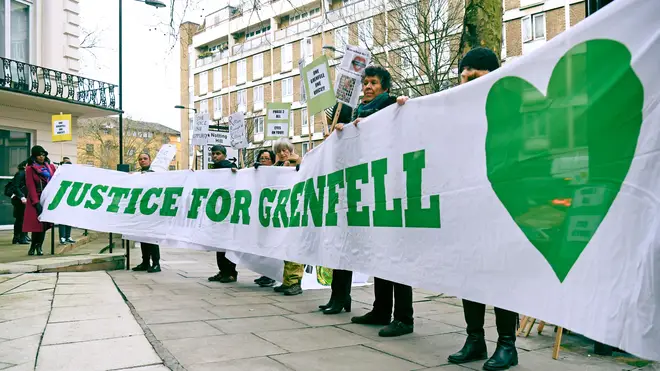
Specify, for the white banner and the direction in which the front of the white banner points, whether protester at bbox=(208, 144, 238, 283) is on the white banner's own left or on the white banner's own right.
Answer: on the white banner's own right

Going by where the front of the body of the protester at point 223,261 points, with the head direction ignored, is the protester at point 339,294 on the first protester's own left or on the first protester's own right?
on the first protester's own left

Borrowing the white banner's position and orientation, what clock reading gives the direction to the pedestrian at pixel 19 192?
The pedestrian is roughly at 3 o'clock from the white banner.

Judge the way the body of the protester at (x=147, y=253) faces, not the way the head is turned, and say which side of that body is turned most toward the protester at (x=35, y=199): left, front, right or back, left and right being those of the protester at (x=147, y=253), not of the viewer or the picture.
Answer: right

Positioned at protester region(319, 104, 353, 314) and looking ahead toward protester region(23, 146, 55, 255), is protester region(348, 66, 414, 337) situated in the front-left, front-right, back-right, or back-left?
back-left

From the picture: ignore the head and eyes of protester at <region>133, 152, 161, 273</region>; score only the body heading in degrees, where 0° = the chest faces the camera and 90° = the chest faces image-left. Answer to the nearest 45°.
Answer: approximately 45°

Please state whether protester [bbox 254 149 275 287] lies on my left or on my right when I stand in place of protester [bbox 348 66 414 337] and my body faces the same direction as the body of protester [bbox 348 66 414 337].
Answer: on my right
